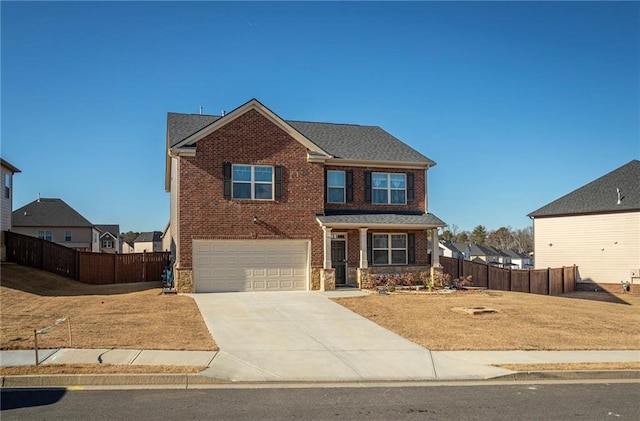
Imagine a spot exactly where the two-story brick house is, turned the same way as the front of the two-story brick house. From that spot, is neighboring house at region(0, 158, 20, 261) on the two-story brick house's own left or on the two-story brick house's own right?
on the two-story brick house's own right

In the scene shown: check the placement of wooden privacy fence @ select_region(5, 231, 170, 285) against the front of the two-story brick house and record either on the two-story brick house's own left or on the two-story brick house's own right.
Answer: on the two-story brick house's own right

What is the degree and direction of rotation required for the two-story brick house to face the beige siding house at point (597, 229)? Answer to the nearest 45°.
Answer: approximately 135° to its left

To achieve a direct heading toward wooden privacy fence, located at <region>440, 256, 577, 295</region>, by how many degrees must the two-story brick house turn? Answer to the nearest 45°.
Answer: approximately 135° to its left

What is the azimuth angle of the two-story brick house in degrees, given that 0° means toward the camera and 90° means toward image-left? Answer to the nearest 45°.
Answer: approximately 0°
